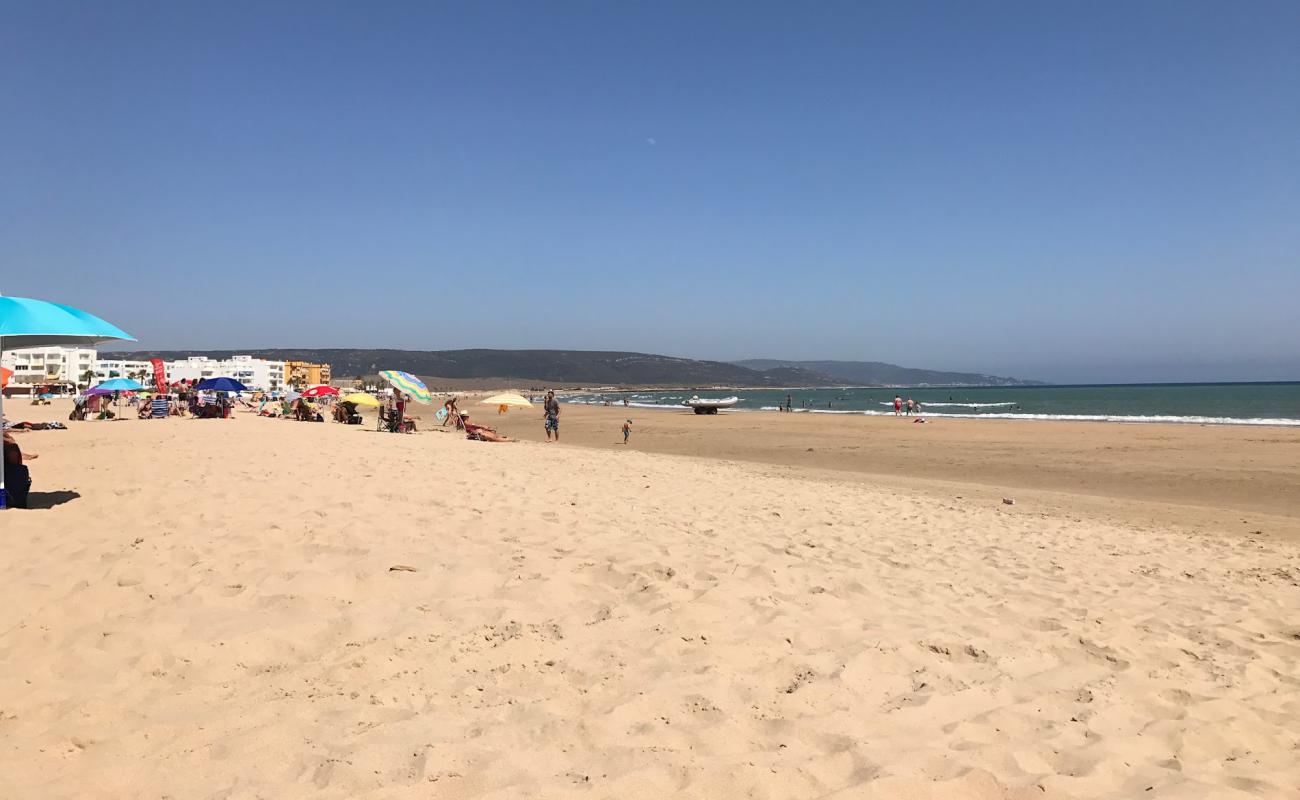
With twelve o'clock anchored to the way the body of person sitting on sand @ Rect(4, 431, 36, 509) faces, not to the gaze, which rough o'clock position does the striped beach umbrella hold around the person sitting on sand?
The striped beach umbrella is roughly at 10 o'clock from the person sitting on sand.

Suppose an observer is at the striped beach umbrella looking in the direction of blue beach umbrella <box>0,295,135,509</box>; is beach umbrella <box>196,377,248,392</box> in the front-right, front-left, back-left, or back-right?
back-right

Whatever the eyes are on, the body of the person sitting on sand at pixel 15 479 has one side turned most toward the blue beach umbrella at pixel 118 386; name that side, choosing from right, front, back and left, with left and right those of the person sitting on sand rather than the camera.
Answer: left

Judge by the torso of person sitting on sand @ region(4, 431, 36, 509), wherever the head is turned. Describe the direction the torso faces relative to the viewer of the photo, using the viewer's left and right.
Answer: facing to the right of the viewer

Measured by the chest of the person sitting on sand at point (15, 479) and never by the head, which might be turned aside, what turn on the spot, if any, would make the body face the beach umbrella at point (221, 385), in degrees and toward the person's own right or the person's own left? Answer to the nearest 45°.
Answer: approximately 90° to the person's own left
